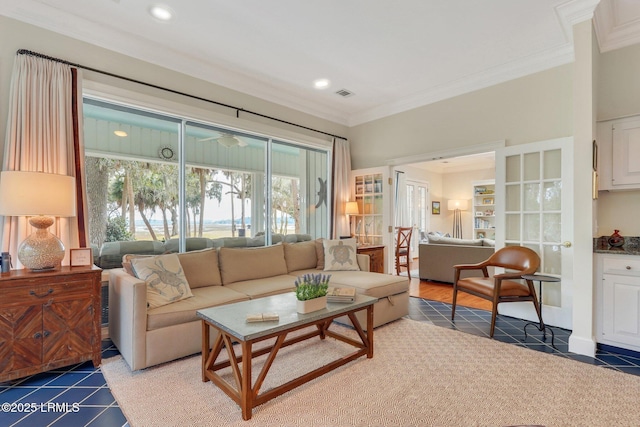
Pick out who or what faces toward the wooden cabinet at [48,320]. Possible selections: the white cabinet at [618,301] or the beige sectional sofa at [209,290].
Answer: the white cabinet

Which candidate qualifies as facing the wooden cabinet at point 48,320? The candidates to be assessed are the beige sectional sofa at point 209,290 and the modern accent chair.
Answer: the modern accent chair

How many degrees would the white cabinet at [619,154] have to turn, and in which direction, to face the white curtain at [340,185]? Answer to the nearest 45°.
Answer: approximately 45° to its right

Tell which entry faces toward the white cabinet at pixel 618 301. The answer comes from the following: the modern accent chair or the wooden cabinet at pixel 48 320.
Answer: the wooden cabinet

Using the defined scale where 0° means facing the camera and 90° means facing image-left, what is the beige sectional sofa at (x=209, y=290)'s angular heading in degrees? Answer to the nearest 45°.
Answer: approximately 315°

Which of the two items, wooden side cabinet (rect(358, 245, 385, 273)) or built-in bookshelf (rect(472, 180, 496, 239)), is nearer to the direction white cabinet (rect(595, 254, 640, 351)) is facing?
the wooden side cabinet

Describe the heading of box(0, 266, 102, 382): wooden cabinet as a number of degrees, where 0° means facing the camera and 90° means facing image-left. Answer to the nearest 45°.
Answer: approximately 315°

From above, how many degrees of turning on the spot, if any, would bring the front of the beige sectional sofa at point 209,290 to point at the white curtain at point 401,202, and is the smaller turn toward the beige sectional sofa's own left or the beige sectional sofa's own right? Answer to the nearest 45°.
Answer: approximately 90° to the beige sectional sofa's own left

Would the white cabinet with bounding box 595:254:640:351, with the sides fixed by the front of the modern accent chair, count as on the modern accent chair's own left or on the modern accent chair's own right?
on the modern accent chair's own left

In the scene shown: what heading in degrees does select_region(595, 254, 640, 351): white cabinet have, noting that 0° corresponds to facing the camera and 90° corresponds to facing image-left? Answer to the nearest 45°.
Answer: approximately 45°
